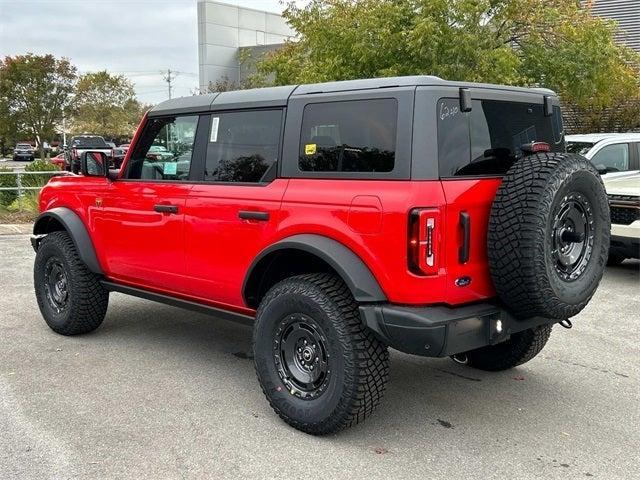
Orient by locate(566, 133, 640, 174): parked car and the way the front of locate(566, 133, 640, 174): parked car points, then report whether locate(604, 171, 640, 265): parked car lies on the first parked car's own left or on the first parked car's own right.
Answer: on the first parked car's own left

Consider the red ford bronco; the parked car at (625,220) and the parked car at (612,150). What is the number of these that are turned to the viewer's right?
0

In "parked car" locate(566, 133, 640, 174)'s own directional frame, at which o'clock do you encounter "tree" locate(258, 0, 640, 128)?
The tree is roughly at 3 o'clock from the parked car.

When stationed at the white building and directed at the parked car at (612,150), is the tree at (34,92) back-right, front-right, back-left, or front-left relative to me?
back-right

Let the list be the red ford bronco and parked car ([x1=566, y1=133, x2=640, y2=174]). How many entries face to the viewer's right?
0

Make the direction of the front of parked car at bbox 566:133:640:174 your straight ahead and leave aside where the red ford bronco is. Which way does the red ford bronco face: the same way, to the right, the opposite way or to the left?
to the right

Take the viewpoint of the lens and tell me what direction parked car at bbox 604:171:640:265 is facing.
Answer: facing the viewer and to the left of the viewer

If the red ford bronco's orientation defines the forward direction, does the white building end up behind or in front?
in front

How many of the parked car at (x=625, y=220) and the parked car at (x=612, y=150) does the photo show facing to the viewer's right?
0

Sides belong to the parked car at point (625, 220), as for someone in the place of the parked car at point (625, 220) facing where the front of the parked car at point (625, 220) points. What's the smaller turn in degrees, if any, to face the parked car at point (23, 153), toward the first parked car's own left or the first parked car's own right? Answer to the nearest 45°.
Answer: approximately 90° to the first parked car's own right

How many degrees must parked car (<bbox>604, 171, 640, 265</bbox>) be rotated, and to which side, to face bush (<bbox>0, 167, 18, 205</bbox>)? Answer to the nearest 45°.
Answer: approximately 45° to its right

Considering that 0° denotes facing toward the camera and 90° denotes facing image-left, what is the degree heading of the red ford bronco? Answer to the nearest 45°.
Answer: approximately 135°

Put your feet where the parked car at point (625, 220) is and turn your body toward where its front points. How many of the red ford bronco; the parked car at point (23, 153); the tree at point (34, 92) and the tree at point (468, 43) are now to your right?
3

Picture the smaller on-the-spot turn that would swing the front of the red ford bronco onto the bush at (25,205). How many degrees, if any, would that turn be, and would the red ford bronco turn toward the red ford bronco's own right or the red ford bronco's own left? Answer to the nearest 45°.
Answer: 0° — it already faces it

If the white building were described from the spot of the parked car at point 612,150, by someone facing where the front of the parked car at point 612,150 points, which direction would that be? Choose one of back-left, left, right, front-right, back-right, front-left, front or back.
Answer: right
